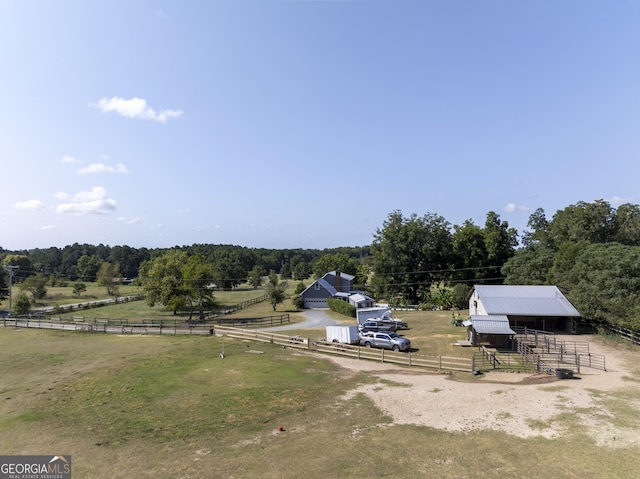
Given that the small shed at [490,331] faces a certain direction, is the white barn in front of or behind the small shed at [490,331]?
behind

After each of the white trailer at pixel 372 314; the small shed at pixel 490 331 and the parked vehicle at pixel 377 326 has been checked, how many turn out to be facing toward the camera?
1

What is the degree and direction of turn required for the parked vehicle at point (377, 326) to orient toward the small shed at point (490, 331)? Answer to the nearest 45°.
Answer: approximately 45° to its right

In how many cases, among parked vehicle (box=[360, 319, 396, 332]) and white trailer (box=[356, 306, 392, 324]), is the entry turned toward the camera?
0

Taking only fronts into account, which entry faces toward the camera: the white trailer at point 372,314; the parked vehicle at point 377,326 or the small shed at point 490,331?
the small shed

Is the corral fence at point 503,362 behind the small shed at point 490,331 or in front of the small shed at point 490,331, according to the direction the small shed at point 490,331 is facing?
in front

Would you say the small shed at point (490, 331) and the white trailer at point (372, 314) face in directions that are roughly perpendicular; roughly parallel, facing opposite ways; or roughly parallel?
roughly perpendicular

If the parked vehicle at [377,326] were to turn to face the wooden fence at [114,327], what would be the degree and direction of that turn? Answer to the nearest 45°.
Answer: approximately 180°

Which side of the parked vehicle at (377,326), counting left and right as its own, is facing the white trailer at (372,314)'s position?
left

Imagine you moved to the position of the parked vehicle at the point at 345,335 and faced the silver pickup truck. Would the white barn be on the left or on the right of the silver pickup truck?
left

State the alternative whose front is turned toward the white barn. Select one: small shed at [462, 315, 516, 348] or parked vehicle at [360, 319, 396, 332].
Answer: the parked vehicle

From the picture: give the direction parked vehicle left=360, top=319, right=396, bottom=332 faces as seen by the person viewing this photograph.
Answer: facing to the right of the viewer

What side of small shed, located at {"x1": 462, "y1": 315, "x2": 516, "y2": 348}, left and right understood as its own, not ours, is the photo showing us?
front
